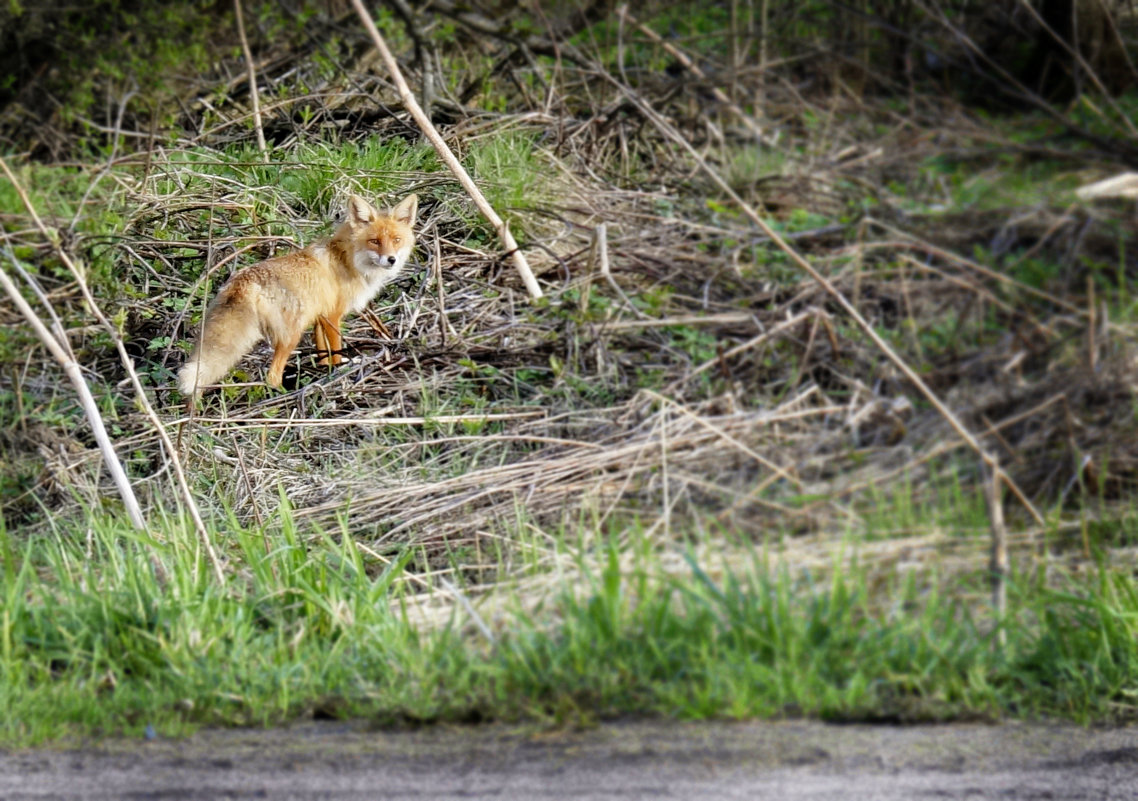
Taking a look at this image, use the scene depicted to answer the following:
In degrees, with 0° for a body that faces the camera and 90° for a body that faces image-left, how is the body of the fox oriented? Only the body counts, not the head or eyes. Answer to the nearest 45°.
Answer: approximately 270°

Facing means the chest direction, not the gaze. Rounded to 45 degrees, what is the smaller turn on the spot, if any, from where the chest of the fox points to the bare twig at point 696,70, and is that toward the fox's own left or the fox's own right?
approximately 45° to the fox's own left

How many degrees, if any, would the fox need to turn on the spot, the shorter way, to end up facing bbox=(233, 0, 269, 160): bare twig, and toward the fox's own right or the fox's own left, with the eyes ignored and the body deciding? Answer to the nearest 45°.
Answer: approximately 90° to the fox's own left
